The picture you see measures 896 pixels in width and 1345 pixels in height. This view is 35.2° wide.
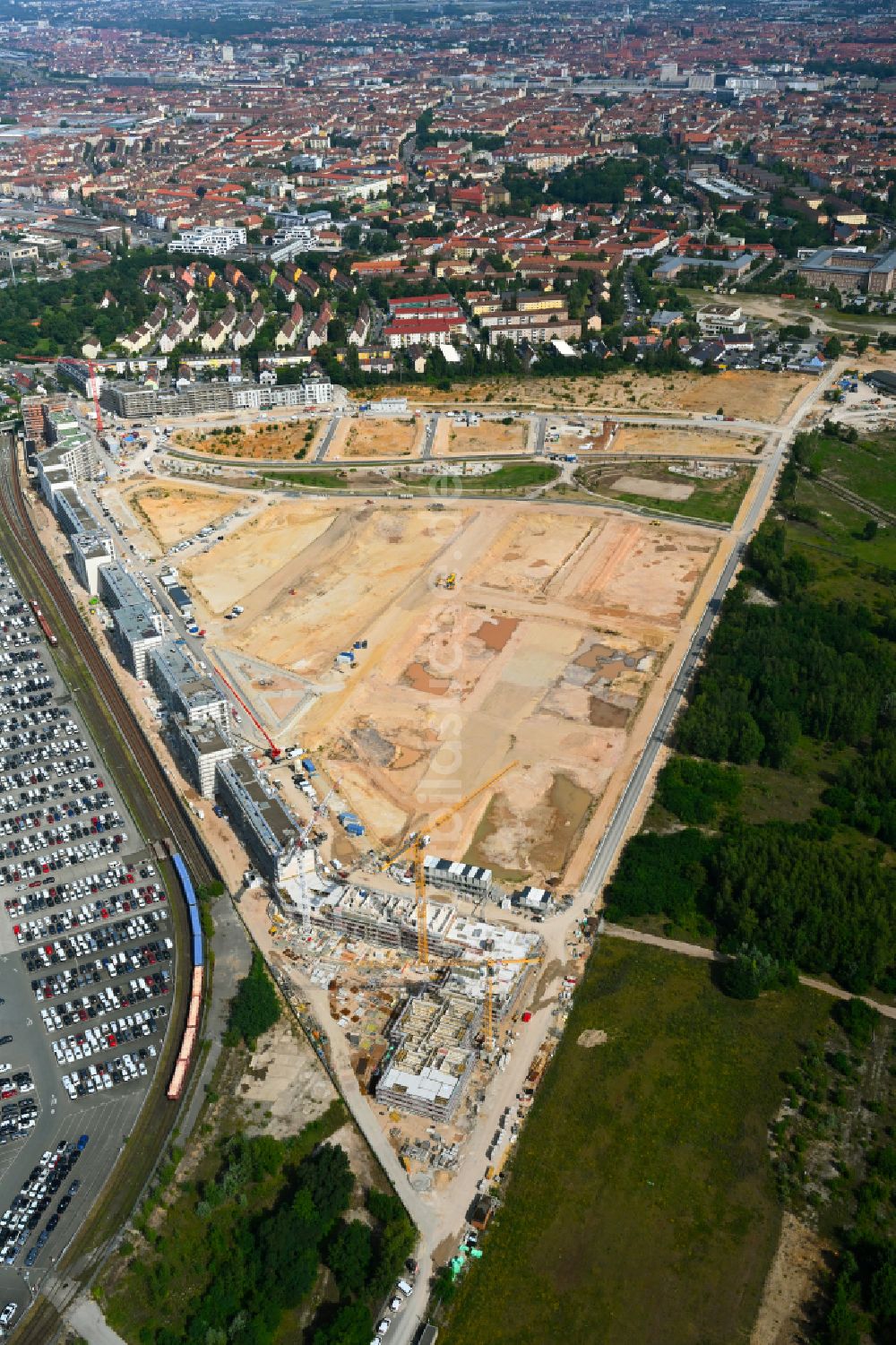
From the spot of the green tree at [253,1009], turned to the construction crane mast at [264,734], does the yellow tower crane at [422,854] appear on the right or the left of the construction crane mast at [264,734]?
right

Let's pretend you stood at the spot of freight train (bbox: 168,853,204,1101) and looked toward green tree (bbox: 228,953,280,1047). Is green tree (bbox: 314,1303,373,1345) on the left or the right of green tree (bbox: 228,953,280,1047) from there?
right

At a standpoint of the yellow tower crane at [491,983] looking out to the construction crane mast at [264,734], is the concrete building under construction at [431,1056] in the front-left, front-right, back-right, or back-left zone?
back-left
